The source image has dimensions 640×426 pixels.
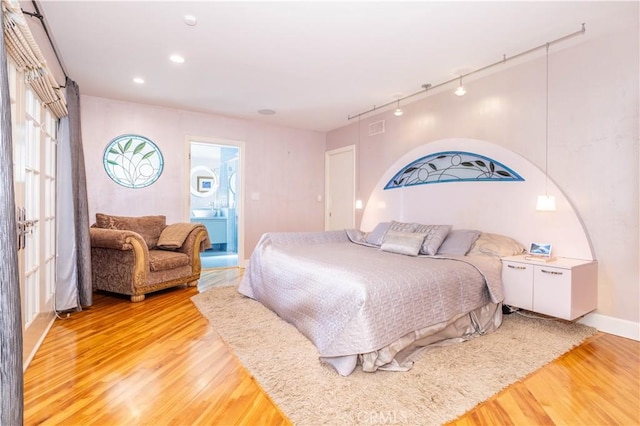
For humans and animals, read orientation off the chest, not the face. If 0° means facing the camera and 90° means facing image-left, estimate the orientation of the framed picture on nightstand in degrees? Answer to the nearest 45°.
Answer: approximately 45°

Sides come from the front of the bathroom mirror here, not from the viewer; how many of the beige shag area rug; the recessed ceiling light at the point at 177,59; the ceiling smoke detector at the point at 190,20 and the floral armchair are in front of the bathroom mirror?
4

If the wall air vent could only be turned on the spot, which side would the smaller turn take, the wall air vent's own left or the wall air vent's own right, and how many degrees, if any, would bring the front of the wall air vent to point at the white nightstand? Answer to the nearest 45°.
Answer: approximately 90° to the wall air vent's own left

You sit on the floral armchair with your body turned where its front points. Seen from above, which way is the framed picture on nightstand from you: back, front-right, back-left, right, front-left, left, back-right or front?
front

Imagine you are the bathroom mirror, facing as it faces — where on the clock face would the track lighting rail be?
The track lighting rail is roughly at 11 o'clock from the bathroom mirror.

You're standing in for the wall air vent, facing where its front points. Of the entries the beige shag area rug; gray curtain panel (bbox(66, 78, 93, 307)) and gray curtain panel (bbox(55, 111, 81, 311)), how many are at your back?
0

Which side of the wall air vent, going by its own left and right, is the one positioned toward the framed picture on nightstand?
left

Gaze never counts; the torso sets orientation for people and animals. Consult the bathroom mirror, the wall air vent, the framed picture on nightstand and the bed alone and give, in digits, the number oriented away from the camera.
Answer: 0

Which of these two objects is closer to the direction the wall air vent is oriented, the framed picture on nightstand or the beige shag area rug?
the beige shag area rug

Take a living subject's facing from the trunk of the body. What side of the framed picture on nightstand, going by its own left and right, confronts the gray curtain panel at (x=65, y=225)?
front

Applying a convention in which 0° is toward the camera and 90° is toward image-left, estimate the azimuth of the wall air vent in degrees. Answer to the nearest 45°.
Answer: approximately 45°

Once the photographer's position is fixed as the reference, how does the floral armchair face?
facing the viewer and to the right of the viewer

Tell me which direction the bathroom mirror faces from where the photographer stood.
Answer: facing the viewer

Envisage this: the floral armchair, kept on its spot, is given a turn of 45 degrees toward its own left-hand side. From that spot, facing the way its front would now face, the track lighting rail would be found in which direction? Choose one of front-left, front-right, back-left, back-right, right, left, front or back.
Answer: front-right

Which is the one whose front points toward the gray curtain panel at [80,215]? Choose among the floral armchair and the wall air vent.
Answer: the wall air vent

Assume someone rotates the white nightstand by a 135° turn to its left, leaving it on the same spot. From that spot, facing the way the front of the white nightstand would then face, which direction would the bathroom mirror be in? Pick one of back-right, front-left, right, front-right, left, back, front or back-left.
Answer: back

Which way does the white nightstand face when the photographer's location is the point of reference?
facing the viewer and to the left of the viewer

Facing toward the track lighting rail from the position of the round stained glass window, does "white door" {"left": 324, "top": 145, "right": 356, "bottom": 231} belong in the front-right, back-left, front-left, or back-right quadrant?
front-left

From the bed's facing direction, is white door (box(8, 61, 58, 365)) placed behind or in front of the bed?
in front
